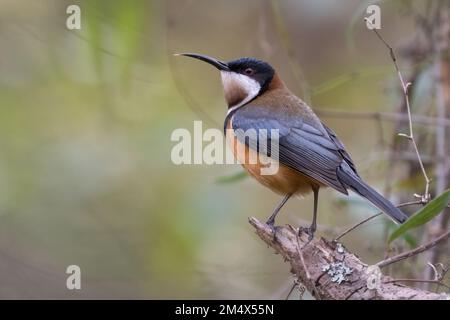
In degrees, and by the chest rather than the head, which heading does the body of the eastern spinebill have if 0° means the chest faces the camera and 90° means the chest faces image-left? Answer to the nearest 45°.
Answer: approximately 90°

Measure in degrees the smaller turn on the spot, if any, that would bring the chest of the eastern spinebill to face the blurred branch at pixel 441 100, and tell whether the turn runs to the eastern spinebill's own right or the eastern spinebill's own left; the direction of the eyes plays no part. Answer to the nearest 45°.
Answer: approximately 135° to the eastern spinebill's own right
